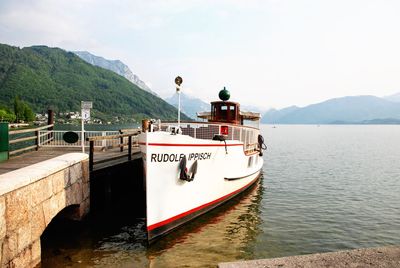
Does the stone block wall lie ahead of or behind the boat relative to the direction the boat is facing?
ahead

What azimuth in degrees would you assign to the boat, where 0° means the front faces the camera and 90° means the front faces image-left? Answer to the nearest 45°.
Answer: approximately 45°
